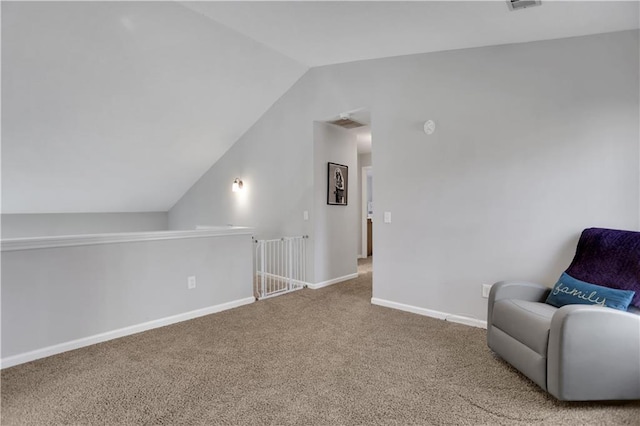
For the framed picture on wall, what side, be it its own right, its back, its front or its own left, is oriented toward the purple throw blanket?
front

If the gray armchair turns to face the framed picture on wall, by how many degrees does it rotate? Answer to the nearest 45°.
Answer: approximately 90° to its right

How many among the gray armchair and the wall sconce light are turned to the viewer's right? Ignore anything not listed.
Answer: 0

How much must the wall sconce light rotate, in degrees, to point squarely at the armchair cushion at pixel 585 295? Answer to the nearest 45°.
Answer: approximately 90° to its left

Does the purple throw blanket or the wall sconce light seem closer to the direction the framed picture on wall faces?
the purple throw blanket

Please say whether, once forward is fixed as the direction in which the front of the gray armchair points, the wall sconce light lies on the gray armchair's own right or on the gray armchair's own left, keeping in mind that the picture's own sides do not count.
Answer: on the gray armchair's own right

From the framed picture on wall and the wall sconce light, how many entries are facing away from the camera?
0

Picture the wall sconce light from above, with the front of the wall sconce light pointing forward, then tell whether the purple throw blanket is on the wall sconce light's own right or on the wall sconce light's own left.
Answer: on the wall sconce light's own left

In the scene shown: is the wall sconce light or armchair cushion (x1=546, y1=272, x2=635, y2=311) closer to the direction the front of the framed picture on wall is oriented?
the armchair cushion

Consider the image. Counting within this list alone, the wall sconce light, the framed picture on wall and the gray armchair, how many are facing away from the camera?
0

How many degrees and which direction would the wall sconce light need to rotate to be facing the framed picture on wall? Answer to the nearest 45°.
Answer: approximately 90° to its left

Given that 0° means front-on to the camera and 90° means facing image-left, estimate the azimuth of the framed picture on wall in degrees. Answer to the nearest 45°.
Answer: approximately 315°

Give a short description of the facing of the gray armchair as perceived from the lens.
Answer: facing the viewer and to the left of the viewer
